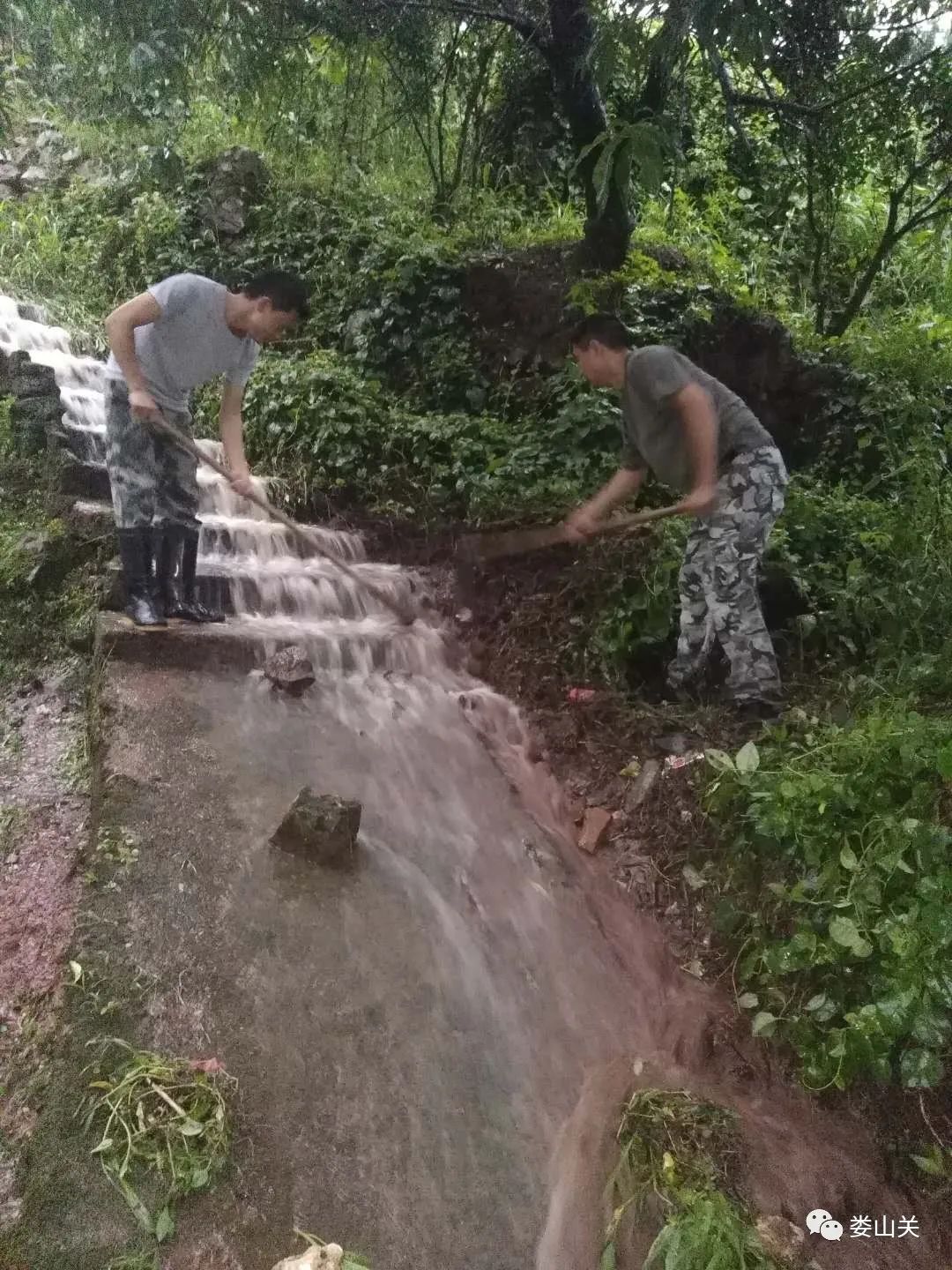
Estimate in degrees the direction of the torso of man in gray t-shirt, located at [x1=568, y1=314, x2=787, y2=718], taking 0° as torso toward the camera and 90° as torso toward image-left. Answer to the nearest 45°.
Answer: approximately 90°

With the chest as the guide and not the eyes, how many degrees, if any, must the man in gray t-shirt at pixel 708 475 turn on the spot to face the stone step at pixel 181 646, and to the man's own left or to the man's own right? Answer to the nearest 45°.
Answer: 0° — they already face it

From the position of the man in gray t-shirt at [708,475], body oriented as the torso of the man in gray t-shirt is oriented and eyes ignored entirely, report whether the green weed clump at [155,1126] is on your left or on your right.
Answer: on your left

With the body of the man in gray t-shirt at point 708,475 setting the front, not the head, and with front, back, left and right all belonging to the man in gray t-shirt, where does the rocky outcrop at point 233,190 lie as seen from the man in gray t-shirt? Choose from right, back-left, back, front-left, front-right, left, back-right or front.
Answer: front-right

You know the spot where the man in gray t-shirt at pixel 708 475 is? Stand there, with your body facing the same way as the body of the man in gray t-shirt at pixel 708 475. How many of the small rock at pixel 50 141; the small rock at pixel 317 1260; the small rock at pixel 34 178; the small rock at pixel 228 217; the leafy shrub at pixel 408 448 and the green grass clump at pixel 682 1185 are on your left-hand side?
2

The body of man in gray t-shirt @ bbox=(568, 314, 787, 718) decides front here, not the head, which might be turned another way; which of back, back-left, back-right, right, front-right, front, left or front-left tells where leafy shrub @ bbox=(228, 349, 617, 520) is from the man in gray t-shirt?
front-right

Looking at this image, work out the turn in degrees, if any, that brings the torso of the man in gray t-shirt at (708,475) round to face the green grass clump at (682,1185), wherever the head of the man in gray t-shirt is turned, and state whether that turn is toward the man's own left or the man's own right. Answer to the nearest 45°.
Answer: approximately 90° to the man's own left

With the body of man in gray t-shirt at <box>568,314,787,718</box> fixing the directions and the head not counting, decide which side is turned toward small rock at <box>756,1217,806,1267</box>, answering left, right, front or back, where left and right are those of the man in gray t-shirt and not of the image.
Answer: left

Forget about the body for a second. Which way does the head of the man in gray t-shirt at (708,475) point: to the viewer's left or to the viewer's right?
to the viewer's left

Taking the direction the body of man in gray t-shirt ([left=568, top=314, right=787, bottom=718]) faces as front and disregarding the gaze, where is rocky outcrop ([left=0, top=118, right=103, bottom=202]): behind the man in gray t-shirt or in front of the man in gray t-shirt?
in front

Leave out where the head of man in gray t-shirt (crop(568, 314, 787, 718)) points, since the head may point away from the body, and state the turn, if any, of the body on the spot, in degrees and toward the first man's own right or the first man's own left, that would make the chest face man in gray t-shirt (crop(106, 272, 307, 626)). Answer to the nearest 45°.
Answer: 0° — they already face them

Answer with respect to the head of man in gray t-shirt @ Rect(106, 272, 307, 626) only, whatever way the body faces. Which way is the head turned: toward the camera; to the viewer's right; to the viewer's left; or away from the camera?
to the viewer's right
